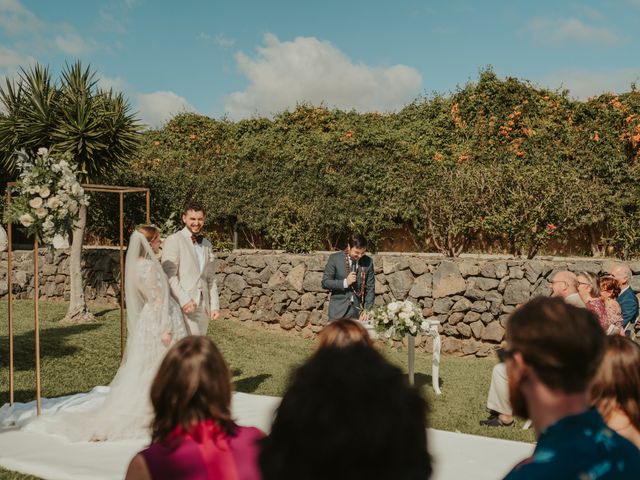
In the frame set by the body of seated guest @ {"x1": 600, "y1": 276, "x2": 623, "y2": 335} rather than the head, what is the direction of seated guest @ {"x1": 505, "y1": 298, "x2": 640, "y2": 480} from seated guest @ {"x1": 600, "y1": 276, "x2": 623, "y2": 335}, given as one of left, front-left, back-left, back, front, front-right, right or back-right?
left

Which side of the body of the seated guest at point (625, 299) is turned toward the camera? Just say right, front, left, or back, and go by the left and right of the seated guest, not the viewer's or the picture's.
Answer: left

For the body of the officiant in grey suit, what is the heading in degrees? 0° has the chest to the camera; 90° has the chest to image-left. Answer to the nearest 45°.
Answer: approximately 315°

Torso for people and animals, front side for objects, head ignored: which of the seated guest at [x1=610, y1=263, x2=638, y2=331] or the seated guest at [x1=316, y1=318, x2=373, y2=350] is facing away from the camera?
the seated guest at [x1=316, y1=318, x2=373, y2=350]

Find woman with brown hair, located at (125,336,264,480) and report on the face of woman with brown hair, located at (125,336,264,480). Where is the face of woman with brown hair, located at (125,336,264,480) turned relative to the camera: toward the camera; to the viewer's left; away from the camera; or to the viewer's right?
away from the camera

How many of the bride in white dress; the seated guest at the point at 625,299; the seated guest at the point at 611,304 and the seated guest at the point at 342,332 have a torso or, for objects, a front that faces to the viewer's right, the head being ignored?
1

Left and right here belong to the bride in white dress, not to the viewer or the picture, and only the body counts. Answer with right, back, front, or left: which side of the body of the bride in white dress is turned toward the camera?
right

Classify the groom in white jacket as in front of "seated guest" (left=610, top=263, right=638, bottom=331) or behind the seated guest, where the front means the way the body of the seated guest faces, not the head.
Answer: in front

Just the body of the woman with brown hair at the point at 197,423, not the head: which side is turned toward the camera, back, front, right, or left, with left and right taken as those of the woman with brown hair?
back

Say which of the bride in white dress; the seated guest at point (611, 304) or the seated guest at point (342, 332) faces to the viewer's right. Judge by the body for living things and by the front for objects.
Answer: the bride in white dress

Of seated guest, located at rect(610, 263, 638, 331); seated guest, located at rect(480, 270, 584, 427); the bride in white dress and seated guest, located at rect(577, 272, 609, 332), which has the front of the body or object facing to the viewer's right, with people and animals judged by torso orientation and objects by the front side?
the bride in white dress

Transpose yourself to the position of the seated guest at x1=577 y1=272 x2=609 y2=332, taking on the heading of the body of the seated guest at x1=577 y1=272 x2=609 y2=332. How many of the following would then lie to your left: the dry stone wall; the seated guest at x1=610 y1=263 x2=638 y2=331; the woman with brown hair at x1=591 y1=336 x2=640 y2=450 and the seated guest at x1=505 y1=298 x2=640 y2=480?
2

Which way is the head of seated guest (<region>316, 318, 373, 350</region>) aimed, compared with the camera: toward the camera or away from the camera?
away from the camera

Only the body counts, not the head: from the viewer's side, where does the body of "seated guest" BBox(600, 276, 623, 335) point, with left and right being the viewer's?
facing to the left of the viewer

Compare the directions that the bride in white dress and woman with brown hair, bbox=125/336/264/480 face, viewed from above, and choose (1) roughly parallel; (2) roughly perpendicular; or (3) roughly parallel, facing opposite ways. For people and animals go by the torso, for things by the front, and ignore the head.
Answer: roughly perpendicular
